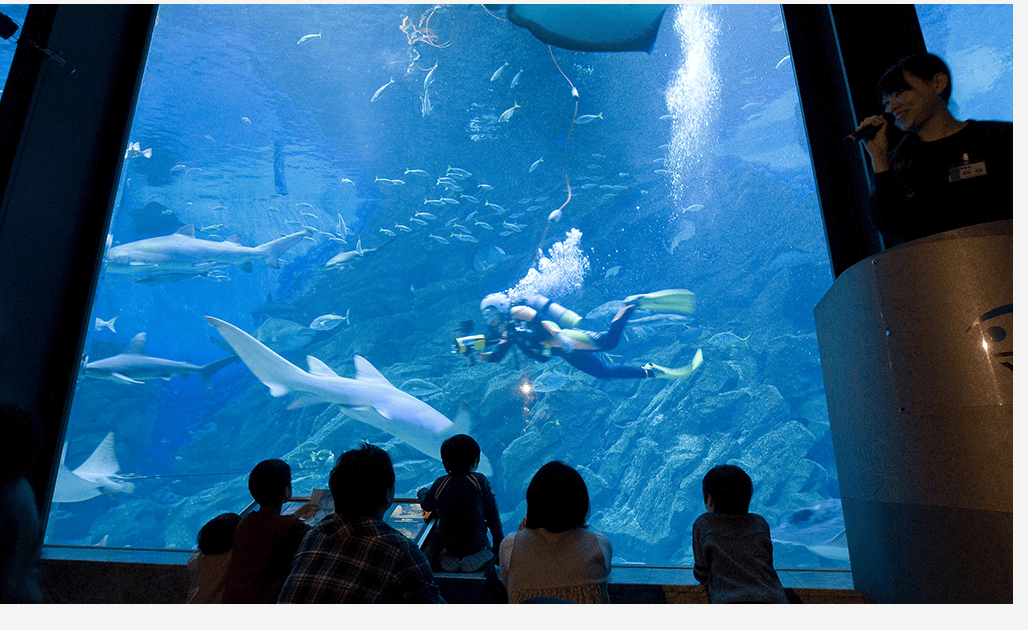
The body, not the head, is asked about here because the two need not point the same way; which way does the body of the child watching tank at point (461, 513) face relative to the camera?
away from the camera

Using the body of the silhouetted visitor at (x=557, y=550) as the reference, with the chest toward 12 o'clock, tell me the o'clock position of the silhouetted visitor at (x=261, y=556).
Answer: the silhouetted visitor at (x=261, y=556) is roughly at 9 o'clock from the silhouetted visitor at (x=557, y=550).

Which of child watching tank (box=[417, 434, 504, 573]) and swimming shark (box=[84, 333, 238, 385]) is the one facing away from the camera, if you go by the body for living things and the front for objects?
the child watching tank

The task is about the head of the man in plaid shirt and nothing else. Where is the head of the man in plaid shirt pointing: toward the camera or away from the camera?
away from the camera

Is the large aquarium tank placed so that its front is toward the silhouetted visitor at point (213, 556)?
yes

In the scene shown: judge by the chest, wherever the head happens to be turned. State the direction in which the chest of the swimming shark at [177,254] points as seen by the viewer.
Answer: to the viewer's left

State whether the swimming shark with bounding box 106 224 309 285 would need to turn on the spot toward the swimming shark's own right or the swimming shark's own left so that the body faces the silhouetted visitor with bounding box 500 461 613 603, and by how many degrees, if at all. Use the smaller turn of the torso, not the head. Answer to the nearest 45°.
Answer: approximately 90° to the swimming shark's own left

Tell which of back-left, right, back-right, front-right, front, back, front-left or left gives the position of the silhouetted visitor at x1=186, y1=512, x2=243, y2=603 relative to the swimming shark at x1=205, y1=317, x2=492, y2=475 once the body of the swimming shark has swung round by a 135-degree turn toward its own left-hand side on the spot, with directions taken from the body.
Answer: back-left

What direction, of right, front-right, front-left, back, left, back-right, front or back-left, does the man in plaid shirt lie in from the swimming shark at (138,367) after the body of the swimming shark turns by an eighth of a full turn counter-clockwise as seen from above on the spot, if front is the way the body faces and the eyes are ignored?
front-left

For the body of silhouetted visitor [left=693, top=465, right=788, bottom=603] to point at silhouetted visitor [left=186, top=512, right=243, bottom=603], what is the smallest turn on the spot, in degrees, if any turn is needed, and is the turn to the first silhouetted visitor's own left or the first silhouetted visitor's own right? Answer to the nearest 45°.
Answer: approximately 90° to the first silhouetted visitor's own left

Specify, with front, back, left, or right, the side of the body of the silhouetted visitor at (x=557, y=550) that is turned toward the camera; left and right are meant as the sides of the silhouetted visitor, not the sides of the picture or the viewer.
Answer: back

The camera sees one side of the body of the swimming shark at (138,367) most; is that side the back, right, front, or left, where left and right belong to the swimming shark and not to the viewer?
left

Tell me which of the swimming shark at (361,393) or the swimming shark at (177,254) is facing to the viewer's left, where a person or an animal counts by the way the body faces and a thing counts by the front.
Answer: the swimming shark at (177,254)
